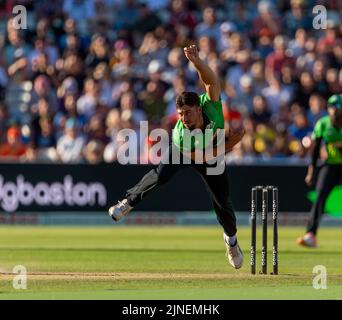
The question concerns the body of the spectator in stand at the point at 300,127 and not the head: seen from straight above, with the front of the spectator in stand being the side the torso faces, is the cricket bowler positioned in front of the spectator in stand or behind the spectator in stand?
in front

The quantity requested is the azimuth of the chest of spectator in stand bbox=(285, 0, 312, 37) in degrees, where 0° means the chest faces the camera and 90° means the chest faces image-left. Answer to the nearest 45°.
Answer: approximately 0°

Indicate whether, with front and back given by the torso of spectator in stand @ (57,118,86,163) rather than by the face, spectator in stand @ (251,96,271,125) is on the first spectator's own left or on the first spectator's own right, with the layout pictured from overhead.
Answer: on the first spectator's own left

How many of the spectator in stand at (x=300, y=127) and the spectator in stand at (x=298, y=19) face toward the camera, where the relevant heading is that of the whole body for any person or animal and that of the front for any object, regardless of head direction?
2

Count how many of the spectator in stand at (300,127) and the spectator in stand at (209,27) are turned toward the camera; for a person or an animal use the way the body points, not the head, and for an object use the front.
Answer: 2

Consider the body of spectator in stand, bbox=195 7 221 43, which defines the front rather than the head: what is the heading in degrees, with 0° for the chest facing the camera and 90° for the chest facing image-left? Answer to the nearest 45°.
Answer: approximately 0°

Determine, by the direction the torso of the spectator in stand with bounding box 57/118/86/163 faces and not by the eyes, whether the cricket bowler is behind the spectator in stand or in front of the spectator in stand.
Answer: in front
